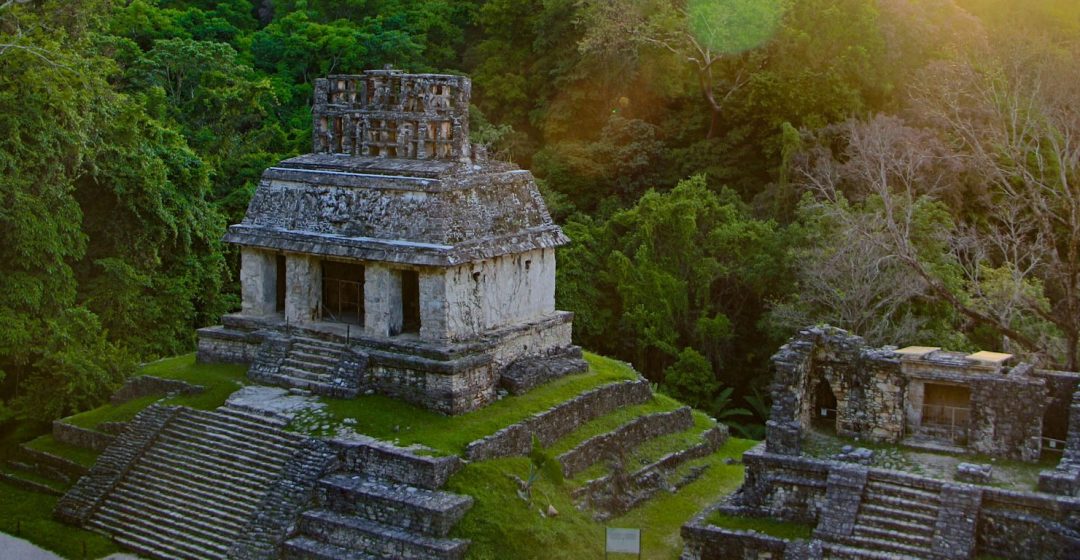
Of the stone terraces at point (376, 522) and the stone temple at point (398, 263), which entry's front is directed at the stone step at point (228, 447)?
the stone temple

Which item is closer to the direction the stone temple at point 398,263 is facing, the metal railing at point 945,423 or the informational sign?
the informational sign

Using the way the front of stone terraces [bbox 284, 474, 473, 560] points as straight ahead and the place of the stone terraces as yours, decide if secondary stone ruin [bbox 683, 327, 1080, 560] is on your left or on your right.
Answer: on your left

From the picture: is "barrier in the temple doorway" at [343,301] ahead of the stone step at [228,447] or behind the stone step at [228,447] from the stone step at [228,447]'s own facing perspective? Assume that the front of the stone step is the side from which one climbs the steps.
behind

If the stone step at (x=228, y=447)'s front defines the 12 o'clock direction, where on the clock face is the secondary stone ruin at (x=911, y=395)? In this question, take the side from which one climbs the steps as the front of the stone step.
The secondary stone ruin is roughly at 8 o'clock from the stone step.

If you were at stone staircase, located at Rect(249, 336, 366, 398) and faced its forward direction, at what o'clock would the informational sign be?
The informational sign is roughly at 9 o'clock from the stone staircase.

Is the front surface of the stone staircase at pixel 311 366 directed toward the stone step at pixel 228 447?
yes

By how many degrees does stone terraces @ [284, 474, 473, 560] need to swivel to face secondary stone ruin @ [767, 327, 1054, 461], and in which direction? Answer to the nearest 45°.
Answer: approximately 135° to its left

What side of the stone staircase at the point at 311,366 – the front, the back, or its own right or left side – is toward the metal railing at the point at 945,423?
left
